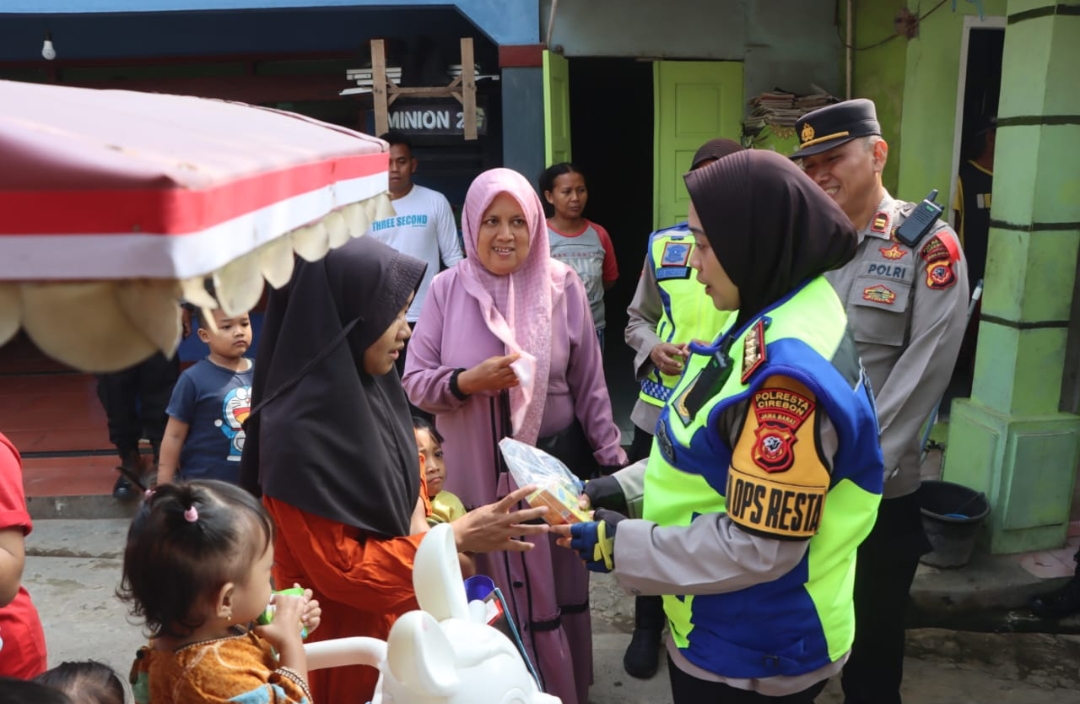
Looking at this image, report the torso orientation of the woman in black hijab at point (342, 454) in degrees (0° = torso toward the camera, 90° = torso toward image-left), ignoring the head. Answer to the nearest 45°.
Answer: approximately 270°

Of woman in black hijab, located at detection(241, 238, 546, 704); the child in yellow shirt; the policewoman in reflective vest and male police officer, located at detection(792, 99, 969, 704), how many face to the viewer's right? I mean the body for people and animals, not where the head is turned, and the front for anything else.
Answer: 1

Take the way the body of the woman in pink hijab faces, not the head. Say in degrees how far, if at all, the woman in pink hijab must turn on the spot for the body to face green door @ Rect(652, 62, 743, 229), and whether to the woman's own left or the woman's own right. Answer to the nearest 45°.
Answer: approximately 180°

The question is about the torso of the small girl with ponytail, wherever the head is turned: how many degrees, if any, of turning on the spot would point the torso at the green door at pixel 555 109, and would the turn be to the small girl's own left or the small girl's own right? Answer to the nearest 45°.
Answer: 0° — they already face it

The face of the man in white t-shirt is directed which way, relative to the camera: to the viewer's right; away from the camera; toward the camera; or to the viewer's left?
toward the camera

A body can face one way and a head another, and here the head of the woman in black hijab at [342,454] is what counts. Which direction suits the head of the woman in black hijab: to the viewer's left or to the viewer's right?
to the viewer's right

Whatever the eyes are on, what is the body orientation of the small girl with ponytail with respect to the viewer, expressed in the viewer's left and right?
facing away from the viewer and to the right of the viewer

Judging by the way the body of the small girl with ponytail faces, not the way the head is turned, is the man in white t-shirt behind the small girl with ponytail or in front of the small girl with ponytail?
in front

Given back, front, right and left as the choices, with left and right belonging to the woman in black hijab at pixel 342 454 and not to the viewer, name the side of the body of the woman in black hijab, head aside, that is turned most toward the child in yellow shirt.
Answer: left

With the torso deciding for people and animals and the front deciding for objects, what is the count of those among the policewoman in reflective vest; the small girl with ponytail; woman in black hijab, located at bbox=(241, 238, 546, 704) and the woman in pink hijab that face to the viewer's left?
1

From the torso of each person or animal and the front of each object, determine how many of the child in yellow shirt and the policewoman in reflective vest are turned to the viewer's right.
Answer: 0

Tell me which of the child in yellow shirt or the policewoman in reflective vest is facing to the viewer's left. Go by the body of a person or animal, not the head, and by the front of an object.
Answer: the policewoman in reflective vest

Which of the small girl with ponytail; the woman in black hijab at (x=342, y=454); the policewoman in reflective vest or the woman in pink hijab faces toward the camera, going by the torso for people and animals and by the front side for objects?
the woman in pink hijab

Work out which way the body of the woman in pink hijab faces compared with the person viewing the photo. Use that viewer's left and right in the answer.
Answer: facing the viewer

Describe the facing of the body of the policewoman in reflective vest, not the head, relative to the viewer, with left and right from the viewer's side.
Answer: facing to the left of the viewer

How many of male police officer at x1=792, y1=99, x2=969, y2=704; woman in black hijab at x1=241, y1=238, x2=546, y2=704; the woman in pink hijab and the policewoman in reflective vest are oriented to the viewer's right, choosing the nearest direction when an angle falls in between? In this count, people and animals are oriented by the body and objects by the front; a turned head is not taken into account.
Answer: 1
